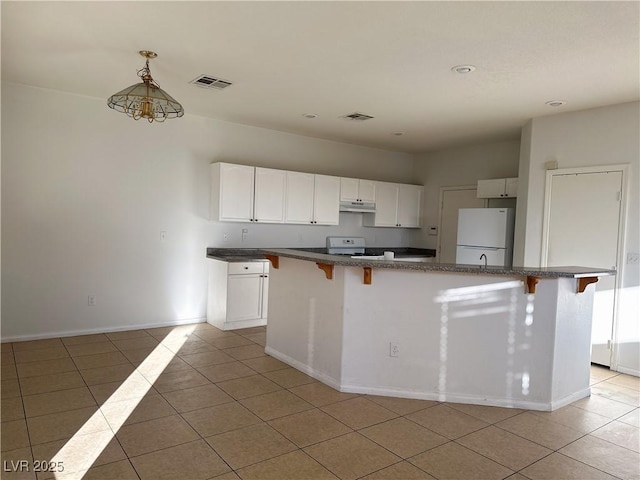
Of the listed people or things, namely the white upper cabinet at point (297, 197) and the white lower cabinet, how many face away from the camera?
0

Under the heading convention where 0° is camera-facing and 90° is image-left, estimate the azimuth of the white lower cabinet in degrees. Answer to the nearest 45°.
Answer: approximately 315°

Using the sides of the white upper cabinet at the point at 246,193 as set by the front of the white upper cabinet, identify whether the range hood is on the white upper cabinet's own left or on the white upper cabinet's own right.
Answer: on the white upper cabinet's own left

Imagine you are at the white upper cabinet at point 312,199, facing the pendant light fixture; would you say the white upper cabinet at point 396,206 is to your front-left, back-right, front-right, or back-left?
back-left

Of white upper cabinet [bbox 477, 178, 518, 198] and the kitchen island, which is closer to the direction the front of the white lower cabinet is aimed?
the kitchen island

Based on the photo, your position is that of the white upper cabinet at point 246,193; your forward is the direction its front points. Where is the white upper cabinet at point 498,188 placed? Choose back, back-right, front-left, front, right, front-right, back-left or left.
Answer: front-left

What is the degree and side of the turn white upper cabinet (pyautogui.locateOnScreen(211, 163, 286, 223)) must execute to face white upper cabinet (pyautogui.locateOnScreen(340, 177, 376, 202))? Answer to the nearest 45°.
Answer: approximately 90° to its left

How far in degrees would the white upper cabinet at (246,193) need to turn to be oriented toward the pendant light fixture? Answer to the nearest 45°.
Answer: approximately 45° to its right

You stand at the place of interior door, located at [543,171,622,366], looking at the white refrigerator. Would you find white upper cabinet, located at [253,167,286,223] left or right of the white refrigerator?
left
